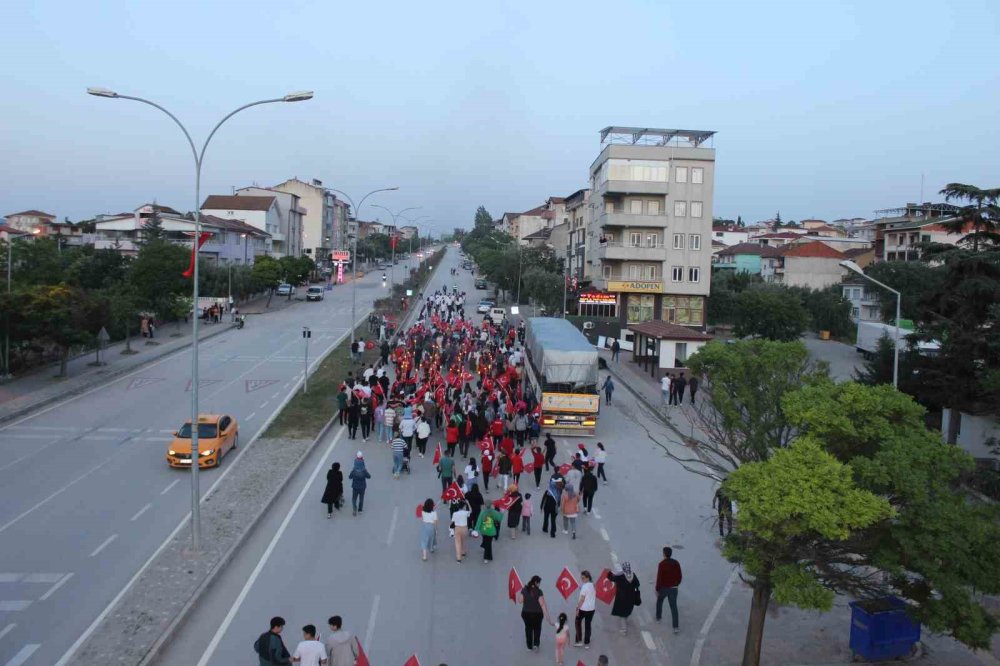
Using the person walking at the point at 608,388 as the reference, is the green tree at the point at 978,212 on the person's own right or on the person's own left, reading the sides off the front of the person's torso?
on the person's own right

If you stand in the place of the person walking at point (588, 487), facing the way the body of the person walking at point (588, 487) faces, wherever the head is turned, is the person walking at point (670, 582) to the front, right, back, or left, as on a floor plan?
back

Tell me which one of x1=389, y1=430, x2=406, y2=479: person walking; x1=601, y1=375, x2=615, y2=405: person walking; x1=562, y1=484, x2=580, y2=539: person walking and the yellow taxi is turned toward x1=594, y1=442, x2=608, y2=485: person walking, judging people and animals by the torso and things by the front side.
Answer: x1=562, y1=484, x2=580, y2=539: person walking

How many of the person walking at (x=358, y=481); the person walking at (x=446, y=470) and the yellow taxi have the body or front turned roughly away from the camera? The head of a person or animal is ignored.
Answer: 2

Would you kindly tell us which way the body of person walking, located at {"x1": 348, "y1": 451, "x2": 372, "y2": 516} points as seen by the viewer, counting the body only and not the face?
away from the camera

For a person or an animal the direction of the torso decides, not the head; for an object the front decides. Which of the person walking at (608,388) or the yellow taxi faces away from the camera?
the person walking

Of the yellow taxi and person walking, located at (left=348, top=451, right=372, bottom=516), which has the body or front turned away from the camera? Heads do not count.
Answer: the person walking

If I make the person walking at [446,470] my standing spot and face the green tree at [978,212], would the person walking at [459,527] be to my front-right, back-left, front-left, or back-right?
back-right

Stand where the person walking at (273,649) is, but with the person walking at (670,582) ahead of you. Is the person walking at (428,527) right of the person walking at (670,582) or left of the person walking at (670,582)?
left

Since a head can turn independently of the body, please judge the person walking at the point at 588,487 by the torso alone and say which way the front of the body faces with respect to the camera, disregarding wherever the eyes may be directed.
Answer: away from the camera

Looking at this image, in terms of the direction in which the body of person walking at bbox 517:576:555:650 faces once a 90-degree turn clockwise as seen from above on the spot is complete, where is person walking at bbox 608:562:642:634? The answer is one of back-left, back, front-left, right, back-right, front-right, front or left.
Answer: front-left

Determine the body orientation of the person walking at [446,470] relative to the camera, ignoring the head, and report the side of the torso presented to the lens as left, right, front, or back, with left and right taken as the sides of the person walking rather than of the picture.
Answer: back

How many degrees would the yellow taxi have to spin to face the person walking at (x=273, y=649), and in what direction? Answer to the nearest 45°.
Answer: approximately 45° to its left

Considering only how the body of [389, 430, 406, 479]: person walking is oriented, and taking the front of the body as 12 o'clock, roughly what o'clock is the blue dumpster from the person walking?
The blue dumpster is roughly at 5 o'clock from the person walking.

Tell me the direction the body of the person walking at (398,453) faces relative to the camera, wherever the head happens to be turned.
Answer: away from the camera

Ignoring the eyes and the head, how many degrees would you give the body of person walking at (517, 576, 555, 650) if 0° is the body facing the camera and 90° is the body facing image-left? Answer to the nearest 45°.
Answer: approximately 180°
